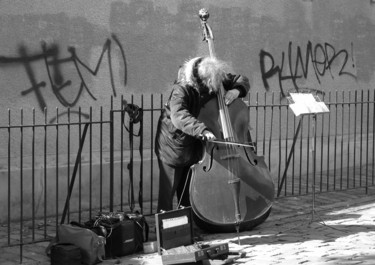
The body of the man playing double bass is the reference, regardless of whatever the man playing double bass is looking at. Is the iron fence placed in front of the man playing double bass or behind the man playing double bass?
behind

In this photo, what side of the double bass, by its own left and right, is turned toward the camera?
front

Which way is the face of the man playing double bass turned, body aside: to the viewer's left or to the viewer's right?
to the viewer's right

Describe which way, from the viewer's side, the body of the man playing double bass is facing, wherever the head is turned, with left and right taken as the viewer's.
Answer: facing the viewer and to the right of the viewer

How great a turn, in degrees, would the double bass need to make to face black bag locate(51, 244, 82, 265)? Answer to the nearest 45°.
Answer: approximately 45° to its right

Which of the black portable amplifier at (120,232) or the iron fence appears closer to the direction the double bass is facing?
the black portable amplifier
